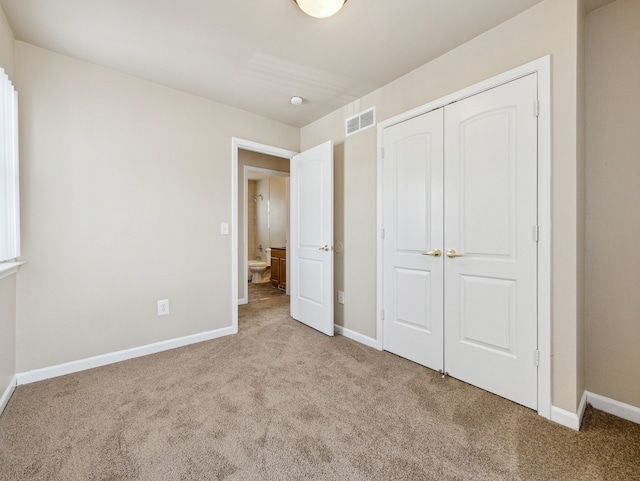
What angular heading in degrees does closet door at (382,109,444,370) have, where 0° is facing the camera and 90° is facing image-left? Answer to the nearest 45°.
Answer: approximately 45°

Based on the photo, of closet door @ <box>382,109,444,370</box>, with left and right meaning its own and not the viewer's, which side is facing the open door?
right

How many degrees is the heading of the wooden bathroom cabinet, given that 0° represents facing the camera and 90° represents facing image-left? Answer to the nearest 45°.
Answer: approximately 45°

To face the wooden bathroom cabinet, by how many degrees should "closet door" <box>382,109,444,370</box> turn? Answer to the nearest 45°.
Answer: approximately 90° to its right

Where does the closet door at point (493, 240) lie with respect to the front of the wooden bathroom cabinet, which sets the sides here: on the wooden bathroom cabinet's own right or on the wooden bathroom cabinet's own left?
on the wooden bathroom cabinet's own left

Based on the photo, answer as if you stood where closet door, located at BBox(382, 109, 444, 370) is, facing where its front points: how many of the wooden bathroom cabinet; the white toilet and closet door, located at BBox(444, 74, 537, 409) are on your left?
1

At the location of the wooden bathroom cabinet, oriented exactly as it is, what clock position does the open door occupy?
The open door is roughly at 10 o'clock from the wooden bathroom cabinet.

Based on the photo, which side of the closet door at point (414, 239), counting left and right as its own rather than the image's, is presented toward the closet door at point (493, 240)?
left

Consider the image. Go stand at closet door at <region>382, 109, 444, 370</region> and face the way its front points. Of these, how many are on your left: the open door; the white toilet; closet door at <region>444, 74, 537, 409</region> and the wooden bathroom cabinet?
1

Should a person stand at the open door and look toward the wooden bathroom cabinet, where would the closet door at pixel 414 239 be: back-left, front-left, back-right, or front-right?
back-right
